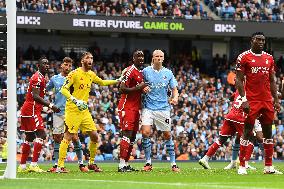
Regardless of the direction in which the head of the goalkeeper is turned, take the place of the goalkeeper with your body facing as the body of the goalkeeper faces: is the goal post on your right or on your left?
on your right
